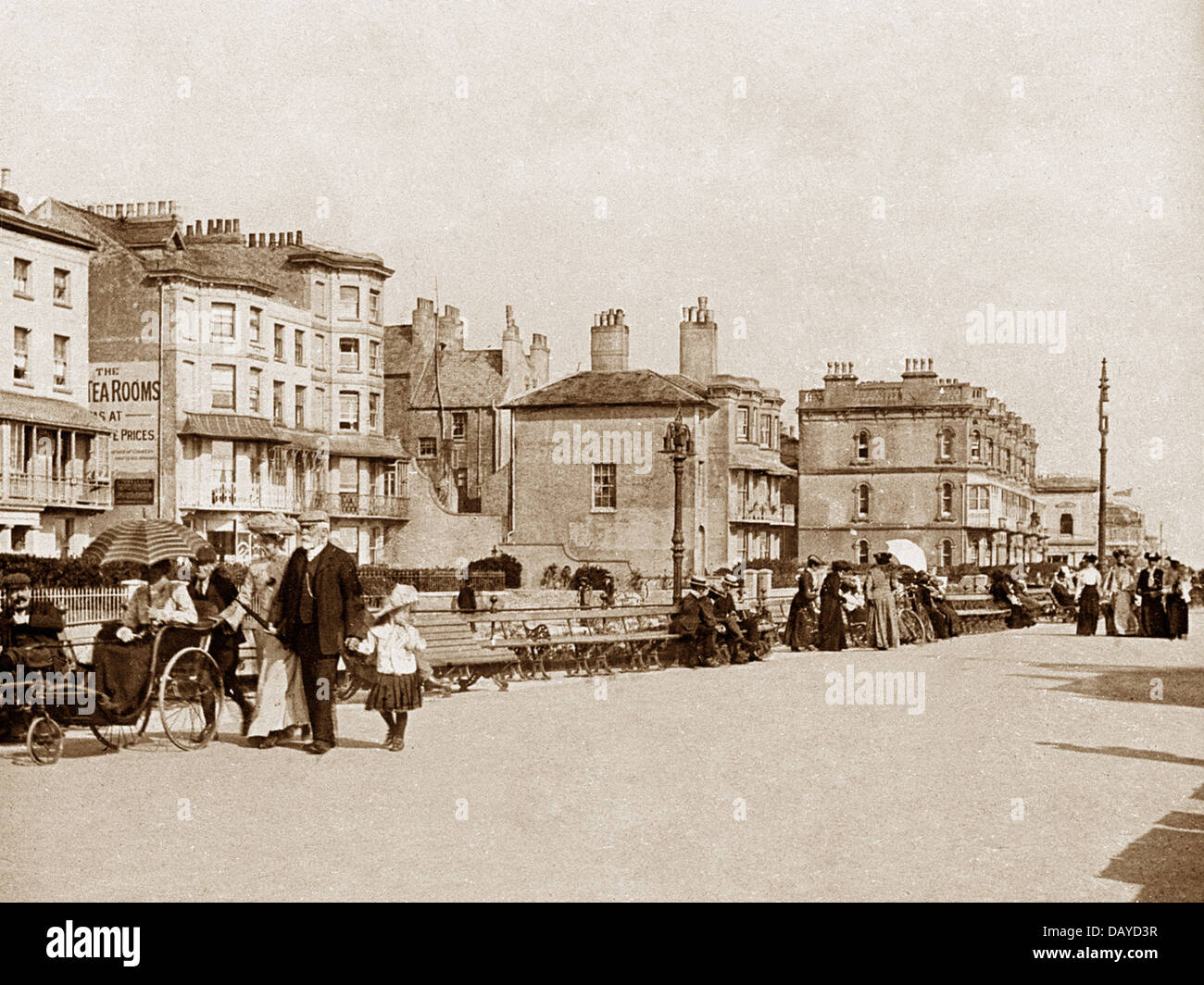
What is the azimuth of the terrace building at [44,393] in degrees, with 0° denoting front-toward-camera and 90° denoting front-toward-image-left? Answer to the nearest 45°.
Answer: approximately 315°

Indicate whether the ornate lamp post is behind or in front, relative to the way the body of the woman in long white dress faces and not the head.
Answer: behind

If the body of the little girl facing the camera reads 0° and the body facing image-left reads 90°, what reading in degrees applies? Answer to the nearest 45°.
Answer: approximately 0°

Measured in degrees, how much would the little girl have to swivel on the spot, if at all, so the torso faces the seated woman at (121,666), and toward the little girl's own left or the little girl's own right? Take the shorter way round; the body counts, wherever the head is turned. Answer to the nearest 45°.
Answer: approximately 45° to the little girl's own right

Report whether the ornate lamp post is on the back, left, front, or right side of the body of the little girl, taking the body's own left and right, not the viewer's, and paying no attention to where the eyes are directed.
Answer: back
